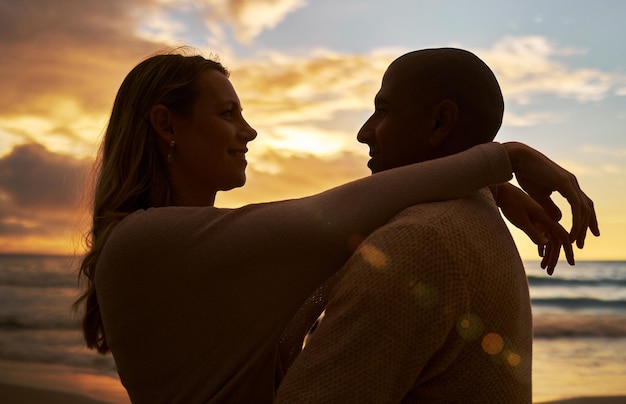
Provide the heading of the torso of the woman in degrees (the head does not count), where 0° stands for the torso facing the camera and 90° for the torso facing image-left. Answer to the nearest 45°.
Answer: approximately 270°

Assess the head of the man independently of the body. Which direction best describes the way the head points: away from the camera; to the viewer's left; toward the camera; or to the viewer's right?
to the viewer's left

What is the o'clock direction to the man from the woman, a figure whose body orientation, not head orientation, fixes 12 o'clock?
The man is roughly at 1 o'clock from the woman.

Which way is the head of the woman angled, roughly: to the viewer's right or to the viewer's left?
to the viewer's right
